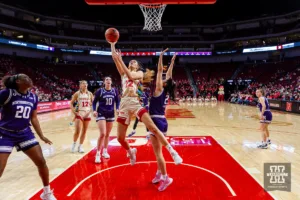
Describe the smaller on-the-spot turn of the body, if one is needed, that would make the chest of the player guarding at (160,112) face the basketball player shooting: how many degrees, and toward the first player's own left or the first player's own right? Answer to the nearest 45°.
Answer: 0° — they already face them

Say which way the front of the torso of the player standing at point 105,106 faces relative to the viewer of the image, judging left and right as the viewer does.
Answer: facing the viewer

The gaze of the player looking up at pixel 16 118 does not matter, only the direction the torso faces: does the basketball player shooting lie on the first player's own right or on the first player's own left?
on the first player's own left

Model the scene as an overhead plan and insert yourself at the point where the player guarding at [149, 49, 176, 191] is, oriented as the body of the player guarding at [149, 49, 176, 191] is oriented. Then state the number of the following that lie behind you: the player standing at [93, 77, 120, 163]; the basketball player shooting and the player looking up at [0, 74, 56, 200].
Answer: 0

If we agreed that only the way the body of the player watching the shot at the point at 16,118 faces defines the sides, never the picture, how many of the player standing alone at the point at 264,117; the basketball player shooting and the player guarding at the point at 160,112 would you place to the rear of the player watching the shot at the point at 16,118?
0

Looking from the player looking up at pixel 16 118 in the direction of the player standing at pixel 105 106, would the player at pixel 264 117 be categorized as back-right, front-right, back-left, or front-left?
front-right

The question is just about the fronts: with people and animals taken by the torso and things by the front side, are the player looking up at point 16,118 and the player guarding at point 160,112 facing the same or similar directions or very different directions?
very different directions

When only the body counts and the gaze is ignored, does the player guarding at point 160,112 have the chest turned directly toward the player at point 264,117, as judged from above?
no

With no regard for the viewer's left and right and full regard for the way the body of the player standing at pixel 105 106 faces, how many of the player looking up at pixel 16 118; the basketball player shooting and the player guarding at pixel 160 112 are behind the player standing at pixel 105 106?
0

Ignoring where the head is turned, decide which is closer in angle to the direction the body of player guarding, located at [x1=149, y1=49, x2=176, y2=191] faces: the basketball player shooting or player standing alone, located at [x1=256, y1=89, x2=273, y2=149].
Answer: the basketball player shooting

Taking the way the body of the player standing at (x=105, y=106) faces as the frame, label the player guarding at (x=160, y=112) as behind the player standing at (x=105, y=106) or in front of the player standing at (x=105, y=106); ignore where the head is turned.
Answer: in front

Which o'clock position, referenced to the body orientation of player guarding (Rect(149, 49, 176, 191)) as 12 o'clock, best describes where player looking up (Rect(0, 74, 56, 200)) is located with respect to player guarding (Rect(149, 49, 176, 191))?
player looking up (Rect(0, 74, 56, 200)) is roughly at 11 o'clock from player guarding (Rect(149, 49, 176, 191)).

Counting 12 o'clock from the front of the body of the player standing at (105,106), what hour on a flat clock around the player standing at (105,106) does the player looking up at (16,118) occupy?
the player looking up at (16,118) is roughly at 1 o'clock from the player standing at (105,106).
